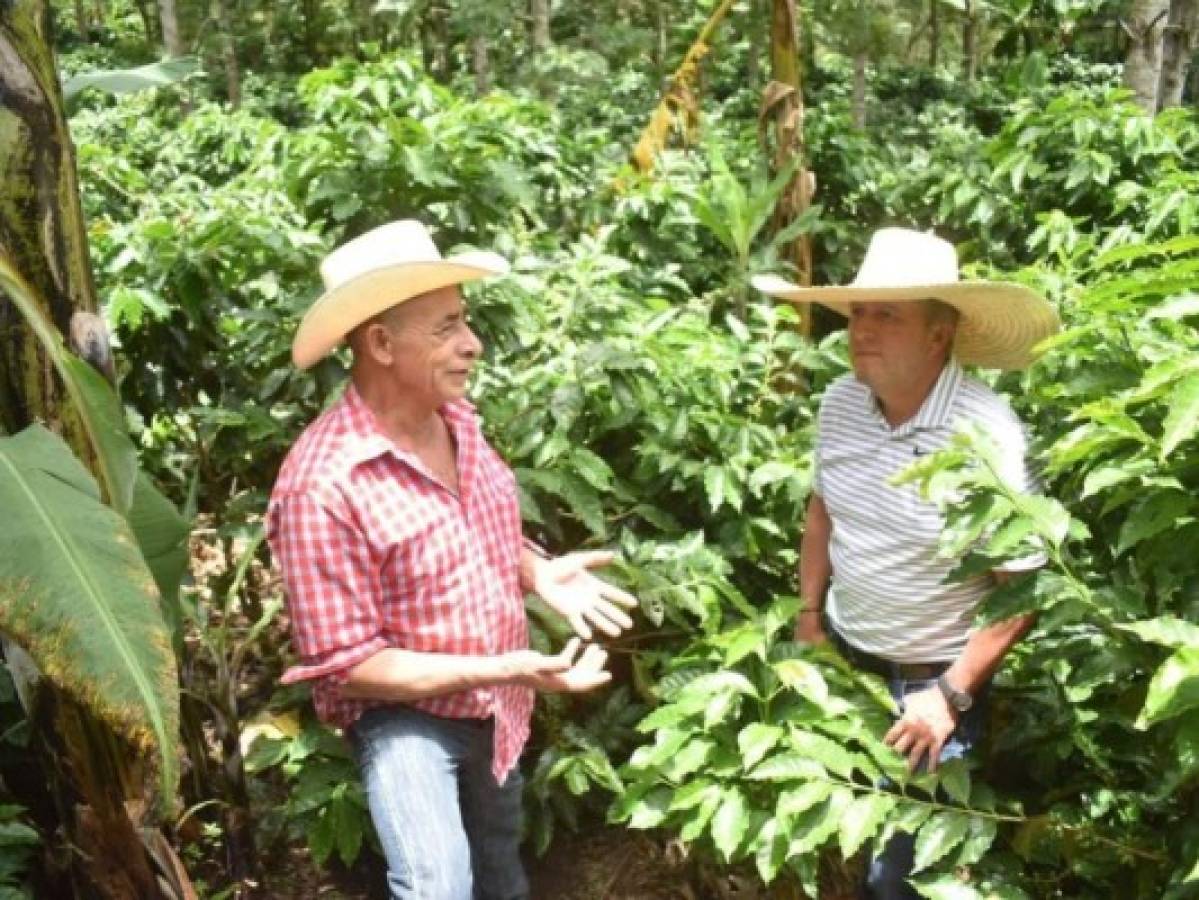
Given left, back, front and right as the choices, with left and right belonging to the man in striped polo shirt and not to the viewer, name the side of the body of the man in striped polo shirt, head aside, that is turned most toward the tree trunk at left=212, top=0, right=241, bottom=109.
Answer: right

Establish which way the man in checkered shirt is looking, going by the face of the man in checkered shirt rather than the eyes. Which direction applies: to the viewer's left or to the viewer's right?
to the viewer's right

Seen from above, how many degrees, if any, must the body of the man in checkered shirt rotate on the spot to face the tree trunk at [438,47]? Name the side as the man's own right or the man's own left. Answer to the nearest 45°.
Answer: approximately 135° to the man's own left

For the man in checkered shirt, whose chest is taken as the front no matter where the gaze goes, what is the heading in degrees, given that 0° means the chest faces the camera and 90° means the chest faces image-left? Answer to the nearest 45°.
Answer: approximately 315°

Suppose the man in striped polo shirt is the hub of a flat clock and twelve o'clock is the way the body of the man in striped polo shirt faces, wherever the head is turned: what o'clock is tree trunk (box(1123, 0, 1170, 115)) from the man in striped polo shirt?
The tree trunk is roughly at 5 o'clock from the man in striped polo shirt.

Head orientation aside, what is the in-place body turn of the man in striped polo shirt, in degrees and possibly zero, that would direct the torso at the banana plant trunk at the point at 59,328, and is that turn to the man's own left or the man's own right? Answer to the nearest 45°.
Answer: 0° — they already face it

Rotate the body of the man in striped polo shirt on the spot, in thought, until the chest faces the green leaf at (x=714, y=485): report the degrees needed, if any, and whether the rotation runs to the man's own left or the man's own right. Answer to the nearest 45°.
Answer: approximately 90° to the man's own right

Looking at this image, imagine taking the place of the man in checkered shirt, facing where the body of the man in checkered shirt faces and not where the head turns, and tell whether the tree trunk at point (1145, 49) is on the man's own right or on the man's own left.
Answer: on the man's own left

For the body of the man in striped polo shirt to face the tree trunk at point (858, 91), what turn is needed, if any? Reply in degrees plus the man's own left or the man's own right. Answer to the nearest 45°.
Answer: approximately 135° to the man's own right

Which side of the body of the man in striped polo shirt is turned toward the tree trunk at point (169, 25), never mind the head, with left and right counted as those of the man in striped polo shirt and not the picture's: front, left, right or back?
right

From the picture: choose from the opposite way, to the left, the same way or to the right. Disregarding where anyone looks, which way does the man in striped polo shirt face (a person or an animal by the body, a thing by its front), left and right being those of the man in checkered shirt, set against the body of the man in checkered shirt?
to the right

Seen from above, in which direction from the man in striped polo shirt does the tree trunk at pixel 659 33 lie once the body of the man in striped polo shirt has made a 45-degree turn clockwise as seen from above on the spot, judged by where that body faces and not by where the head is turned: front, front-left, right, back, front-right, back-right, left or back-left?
right

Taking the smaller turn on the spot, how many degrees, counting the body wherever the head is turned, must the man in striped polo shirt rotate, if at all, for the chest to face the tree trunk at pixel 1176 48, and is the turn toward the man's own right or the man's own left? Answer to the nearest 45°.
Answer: approximately 135° to the man's own right

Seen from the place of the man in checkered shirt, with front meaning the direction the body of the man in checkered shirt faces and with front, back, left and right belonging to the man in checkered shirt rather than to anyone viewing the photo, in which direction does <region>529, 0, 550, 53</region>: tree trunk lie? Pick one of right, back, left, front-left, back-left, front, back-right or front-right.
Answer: back-left

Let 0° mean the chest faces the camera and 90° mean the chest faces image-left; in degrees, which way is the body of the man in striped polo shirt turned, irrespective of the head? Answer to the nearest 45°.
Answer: approximately 45°

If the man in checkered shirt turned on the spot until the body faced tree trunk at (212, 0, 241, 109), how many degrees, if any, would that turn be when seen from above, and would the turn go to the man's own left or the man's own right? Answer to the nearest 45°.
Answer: approximately 135° to the man's own left
